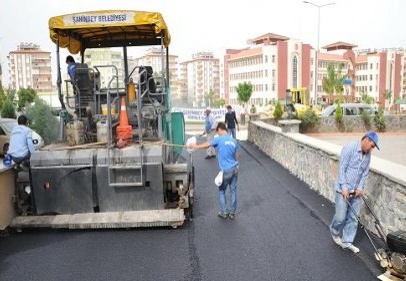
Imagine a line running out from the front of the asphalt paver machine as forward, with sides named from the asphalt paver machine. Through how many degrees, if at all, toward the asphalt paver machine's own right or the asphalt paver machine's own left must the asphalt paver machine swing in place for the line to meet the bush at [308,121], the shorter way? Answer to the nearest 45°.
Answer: approximately 45° to the asphalt paver machine's own right

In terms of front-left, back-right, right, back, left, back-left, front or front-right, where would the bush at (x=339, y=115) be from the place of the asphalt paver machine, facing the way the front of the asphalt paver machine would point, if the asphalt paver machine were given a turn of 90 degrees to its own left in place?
back-right

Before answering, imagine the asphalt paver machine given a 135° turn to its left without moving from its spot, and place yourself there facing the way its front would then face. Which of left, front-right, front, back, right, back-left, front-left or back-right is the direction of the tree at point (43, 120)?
back-right

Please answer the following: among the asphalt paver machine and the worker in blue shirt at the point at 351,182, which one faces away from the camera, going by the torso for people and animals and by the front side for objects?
the asphalt paver machine

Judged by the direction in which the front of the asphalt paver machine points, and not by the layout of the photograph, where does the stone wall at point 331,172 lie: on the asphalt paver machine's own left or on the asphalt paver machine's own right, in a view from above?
on the asphalt paver machine's own right

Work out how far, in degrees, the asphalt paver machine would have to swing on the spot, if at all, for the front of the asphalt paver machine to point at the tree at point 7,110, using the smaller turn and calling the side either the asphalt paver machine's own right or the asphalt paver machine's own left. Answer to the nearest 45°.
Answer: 0° — it already faces it

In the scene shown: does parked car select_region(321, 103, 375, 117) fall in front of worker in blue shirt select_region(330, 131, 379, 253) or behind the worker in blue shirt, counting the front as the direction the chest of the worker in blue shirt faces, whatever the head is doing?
behind

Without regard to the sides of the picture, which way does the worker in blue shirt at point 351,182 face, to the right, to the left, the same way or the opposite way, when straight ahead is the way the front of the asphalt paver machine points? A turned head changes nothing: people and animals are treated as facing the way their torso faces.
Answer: the opposite way

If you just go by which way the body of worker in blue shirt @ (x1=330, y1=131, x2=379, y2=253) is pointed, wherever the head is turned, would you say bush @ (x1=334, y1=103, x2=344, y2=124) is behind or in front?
behind

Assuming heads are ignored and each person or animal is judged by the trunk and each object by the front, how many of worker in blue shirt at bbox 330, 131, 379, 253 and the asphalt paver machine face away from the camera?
1

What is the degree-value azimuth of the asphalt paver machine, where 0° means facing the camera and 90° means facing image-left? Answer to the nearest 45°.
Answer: approximately 180°

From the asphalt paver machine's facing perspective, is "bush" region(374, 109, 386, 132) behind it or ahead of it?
ahead
